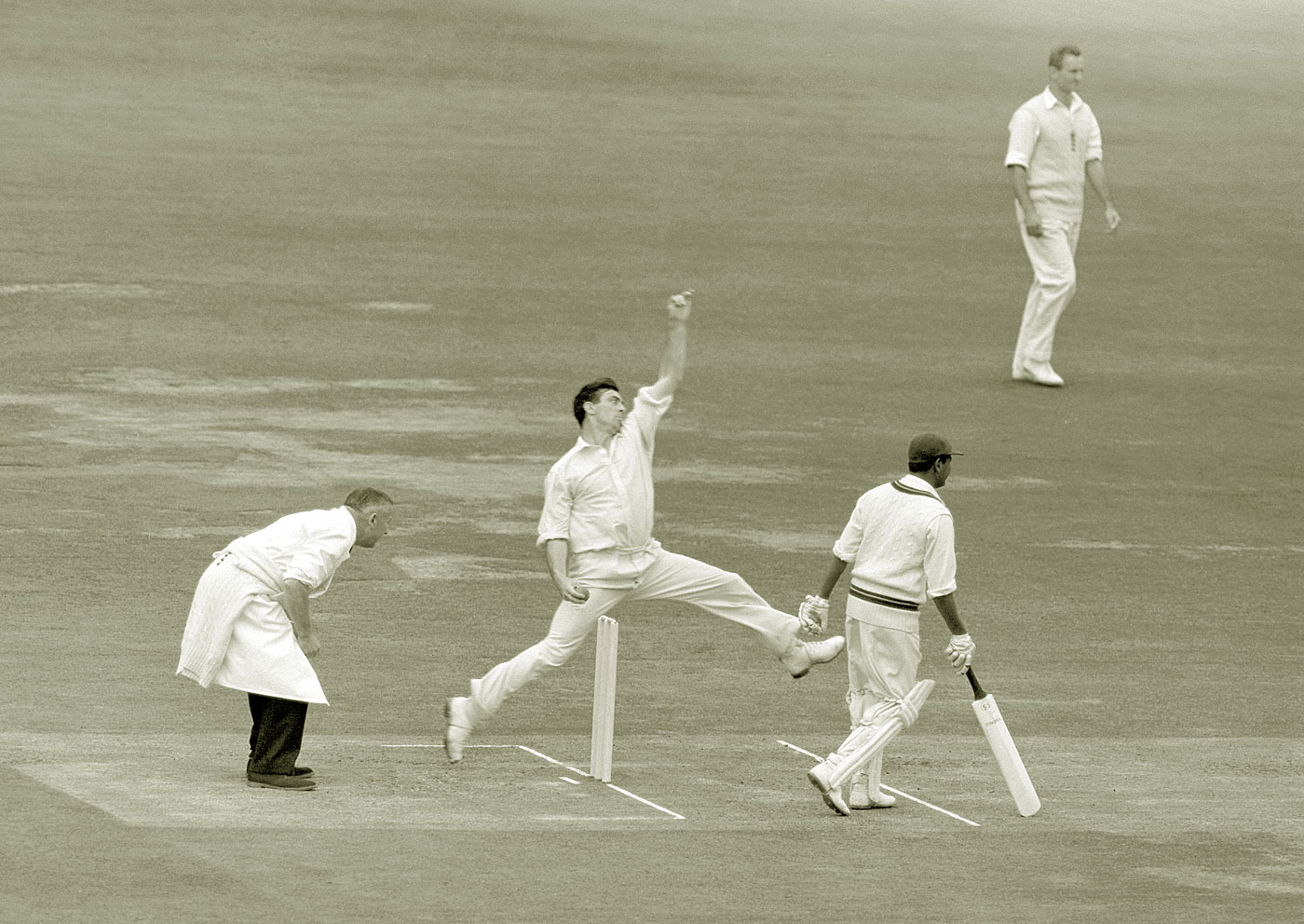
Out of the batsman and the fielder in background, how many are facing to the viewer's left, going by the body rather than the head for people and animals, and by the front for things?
0

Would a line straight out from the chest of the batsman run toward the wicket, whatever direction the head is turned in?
no

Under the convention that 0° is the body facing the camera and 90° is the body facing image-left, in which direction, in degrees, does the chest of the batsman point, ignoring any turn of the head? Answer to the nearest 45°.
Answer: approximately 225°

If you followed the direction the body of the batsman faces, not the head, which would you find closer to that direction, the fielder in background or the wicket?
the fielder in background

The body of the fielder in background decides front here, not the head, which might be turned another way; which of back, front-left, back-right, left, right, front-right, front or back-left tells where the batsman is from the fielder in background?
front-right

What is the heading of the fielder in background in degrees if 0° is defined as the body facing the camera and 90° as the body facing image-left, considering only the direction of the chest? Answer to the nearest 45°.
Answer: approximately 315°

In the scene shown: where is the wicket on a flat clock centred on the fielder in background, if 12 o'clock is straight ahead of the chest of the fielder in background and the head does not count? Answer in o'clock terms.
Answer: The wicket is roughly at 2 o'clock from the fielder in background.

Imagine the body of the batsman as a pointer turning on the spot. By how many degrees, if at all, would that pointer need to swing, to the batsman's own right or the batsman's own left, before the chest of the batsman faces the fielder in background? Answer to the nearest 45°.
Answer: approximately 45° to the batsman's own left
